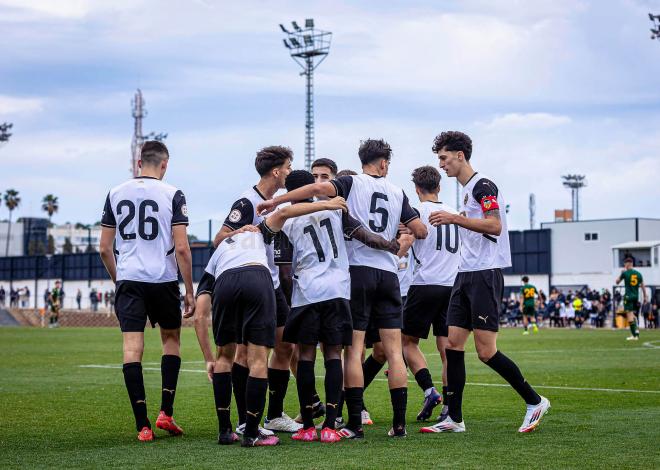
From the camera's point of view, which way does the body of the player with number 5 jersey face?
away from the camera
